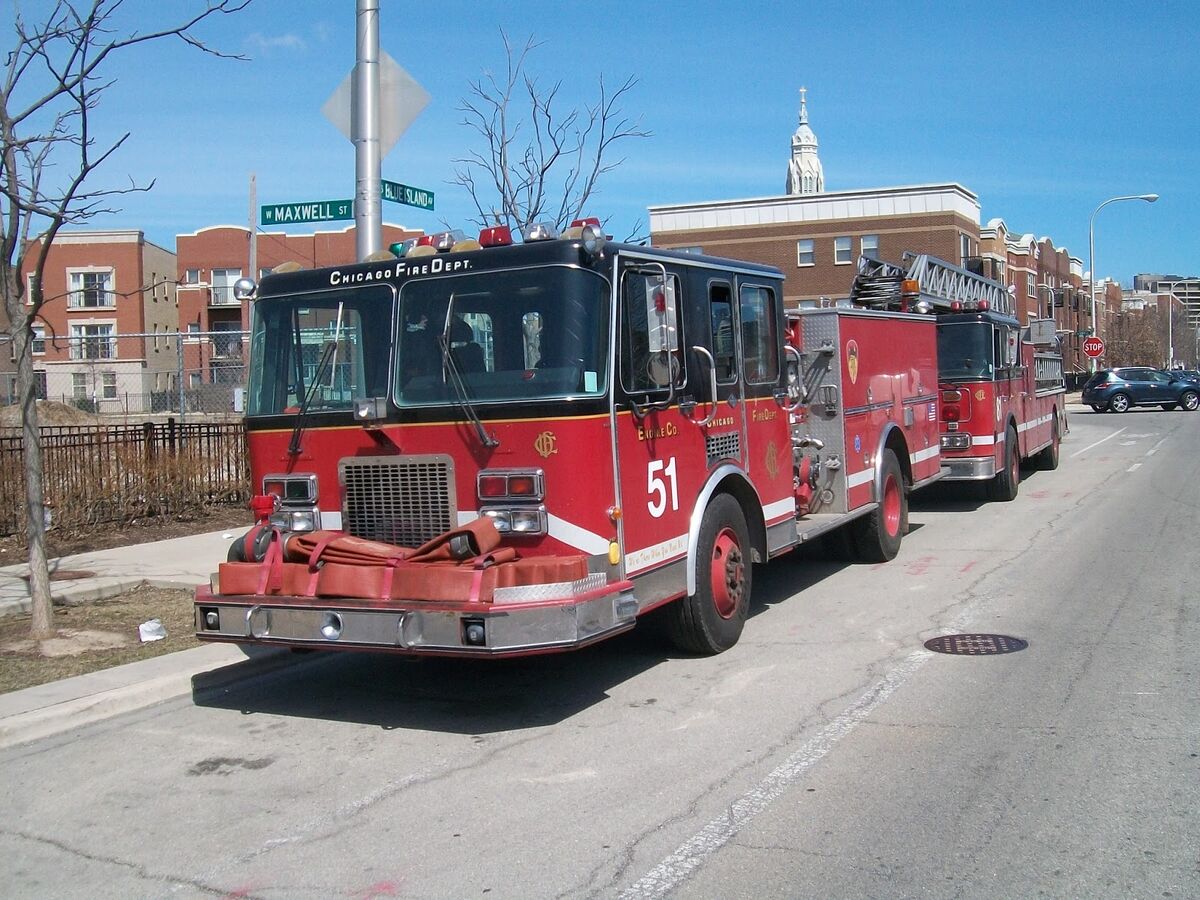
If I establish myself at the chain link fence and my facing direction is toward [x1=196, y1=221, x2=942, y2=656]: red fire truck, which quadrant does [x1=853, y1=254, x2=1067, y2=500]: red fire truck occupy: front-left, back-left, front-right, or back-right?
front-left

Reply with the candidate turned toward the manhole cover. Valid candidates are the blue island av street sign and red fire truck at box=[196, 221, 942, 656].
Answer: the blue island av street sign

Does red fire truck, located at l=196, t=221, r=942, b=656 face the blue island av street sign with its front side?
no

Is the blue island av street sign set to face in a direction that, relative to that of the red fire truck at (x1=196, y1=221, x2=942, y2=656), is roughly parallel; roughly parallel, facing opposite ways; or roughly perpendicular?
roughly perpendicular

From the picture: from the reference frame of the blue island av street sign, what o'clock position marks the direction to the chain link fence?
The chain link fence is roughly at 7 o'clock from the blue island av street sign.

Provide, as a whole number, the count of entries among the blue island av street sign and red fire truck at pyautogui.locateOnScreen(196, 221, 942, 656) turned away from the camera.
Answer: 0

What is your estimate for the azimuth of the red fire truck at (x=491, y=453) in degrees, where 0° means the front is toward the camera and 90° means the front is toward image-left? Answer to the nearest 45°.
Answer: approximately 45°

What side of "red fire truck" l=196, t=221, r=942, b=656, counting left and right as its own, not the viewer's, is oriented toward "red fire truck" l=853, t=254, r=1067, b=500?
back

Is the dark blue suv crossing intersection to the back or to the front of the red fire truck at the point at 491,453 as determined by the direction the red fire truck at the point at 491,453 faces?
to the back

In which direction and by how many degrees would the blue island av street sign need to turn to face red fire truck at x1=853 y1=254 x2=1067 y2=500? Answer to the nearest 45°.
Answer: approximately 90° to its left

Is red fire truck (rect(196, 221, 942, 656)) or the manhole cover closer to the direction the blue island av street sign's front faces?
the manhole cover

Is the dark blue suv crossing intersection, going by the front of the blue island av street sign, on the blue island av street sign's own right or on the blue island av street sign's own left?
on the blue island av street sign's own left

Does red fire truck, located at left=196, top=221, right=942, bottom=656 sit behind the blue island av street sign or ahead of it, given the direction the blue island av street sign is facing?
ahead

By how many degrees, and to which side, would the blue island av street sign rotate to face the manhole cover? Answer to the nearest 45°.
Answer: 0° — it already faces it
